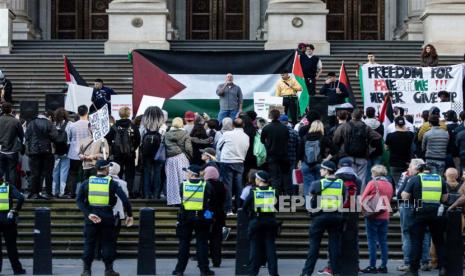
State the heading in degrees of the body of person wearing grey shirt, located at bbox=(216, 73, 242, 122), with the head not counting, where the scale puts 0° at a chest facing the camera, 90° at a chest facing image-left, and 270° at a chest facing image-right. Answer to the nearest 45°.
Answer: approximately 0°

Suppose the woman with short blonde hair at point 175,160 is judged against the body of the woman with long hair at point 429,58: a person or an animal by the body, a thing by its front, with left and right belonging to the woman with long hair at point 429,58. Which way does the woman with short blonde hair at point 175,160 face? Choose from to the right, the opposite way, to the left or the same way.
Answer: the opposite way

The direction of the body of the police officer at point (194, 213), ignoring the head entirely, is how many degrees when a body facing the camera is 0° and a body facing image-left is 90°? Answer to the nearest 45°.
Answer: approximately 180°

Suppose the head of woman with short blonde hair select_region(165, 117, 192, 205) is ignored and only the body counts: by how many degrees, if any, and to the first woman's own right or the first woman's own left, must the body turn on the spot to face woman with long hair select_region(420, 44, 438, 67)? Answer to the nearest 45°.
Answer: approximately 45° to the first woman's own right

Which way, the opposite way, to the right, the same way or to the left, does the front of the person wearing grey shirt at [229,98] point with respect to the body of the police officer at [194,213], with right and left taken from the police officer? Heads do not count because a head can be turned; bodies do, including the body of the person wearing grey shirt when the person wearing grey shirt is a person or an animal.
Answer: the opposite way

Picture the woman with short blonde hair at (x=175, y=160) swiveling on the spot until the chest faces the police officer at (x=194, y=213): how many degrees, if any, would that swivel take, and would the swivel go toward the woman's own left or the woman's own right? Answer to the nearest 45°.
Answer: approximately 180°

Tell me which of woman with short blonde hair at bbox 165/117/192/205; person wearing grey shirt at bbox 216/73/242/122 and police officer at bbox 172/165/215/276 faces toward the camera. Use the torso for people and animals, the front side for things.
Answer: the person wearing grey shirt

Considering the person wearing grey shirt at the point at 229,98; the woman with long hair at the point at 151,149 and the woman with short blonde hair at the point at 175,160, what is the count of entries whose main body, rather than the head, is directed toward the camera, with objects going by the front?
1

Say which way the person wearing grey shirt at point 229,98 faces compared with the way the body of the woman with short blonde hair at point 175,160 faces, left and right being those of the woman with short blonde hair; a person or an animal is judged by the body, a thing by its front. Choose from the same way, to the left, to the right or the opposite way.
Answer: the opposite way

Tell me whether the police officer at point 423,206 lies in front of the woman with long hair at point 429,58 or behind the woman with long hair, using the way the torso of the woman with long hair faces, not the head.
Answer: in front

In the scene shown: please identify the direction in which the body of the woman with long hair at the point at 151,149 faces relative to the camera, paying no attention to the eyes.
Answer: away from the camera

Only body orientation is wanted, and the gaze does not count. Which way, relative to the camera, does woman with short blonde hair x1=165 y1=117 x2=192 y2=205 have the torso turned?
away from the camera

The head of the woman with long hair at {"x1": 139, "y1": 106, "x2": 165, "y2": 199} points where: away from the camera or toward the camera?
away from the camera
